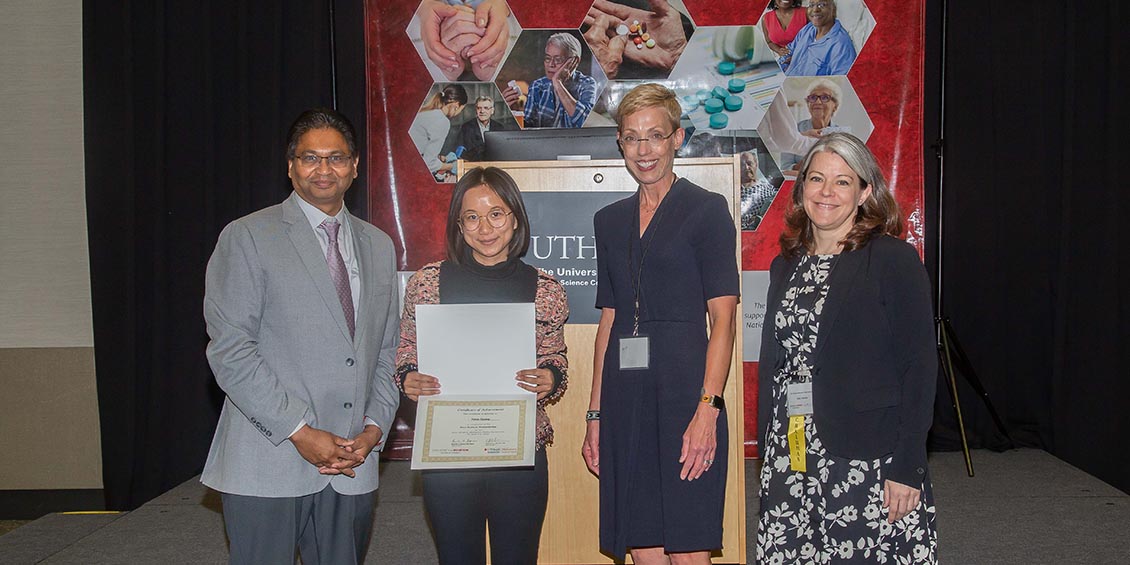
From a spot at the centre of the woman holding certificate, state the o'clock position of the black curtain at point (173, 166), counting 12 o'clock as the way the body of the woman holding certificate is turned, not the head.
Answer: The black curtain is roughly at 5 o'clock from the woman holding certificate.

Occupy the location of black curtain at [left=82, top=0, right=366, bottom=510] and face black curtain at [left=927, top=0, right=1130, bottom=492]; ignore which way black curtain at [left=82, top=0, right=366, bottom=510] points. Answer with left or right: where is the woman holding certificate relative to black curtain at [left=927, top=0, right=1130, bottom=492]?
right

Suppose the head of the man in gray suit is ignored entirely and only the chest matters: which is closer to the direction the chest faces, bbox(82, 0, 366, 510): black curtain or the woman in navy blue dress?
the woman in navy blue dress

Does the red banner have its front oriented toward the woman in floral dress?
yes

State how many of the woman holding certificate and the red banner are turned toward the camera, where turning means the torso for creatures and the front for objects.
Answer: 2

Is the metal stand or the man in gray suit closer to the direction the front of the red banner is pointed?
the man in gray suit

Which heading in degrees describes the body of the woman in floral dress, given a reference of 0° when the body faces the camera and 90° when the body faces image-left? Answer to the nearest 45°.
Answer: approximately 45°

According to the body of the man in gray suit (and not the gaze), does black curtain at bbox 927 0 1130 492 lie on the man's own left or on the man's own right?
on the man's own left

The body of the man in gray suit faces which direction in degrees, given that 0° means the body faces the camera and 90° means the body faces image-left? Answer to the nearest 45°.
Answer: approximately 315°

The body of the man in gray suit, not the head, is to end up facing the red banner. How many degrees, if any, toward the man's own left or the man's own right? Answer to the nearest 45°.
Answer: approximately 90° to the man's own left

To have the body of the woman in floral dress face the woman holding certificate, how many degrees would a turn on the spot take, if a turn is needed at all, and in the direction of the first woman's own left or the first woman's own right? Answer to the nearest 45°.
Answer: approximately 45° to the first woman's own right

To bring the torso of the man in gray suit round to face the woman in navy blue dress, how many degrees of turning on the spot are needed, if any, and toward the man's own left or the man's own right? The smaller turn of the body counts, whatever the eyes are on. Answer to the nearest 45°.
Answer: approximately 45° to the man's own left
